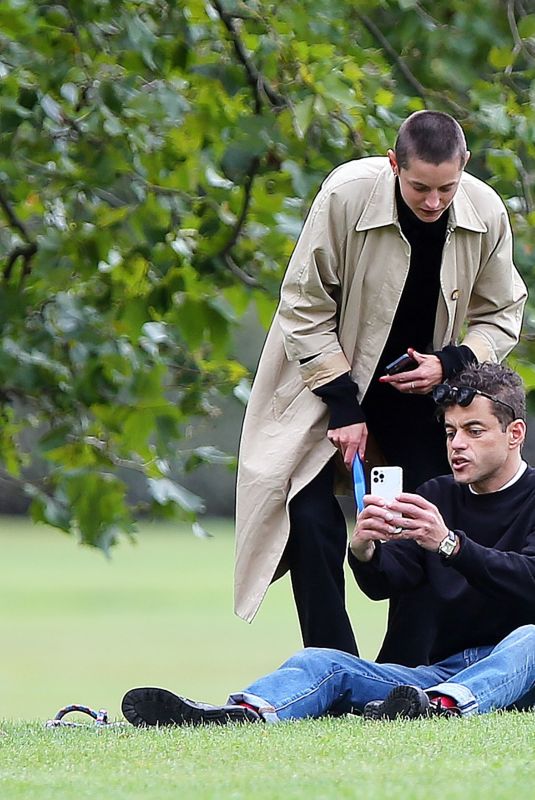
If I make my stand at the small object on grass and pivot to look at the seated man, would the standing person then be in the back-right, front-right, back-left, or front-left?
front-left

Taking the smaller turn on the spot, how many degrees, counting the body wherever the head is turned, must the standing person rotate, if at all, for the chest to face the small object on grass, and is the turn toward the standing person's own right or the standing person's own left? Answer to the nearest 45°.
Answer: approximately 90° to the standing person's own right

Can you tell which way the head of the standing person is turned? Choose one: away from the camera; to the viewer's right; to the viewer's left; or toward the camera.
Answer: toward the camera

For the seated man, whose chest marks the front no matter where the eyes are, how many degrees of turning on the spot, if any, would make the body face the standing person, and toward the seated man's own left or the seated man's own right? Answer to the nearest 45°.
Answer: approximately 90° to the seated man's own right

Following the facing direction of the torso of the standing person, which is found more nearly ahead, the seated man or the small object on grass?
the seated man

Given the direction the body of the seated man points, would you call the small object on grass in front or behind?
in front

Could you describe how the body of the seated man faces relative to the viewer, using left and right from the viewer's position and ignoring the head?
facing the viewer and to the left of the viewer

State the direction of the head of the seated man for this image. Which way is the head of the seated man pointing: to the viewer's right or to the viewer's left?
to the viewer's left

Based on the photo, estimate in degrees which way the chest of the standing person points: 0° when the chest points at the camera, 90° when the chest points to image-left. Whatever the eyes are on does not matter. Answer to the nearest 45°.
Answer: approximately 315°

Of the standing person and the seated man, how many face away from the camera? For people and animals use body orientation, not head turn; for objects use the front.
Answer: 0

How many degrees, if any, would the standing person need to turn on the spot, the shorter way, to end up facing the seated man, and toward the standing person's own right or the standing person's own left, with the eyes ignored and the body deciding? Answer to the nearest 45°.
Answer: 0° — they already face them

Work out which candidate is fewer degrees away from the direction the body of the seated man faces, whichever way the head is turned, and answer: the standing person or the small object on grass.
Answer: the small object on grass
